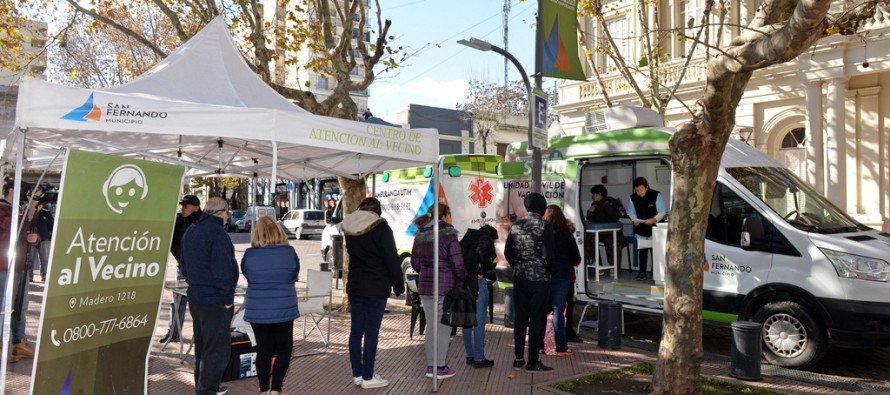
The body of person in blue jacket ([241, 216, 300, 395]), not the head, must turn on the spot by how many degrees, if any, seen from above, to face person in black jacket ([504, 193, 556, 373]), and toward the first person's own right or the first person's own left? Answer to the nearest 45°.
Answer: approximately 90° to the first person's own right

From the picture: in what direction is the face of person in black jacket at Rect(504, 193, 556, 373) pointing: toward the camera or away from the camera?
away from the camera

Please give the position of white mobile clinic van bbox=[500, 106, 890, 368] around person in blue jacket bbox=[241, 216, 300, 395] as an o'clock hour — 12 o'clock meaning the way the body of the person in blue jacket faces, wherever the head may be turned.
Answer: The white mobile clinic van is roughly at 3 o'clock from the person in blue jacket.

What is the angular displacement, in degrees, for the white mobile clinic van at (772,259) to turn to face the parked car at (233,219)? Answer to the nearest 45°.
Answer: approximately 180°

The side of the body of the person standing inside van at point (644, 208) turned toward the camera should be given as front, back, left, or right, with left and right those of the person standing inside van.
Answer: front

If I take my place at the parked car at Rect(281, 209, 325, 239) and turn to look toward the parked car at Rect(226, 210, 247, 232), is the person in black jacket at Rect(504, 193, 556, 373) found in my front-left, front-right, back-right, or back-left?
back-left

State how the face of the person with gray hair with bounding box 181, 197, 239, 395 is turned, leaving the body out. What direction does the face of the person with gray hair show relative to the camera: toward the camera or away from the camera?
away from the camera

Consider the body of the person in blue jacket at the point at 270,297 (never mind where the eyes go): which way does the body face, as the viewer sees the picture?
away from the camera

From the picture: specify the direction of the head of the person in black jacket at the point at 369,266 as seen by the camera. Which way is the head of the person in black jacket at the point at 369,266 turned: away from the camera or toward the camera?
away from the camera

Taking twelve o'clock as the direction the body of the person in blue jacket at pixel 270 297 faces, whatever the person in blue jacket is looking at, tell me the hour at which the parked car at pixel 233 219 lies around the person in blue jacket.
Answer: The parked car is roughly at 12 o'clock from the person in blue jacket.

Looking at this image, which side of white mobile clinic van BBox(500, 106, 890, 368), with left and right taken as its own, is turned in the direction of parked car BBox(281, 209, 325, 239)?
back

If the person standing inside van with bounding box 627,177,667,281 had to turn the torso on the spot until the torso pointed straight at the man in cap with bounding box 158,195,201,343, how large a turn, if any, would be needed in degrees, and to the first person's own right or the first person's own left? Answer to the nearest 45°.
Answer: approximately 45° to the first person's own right
